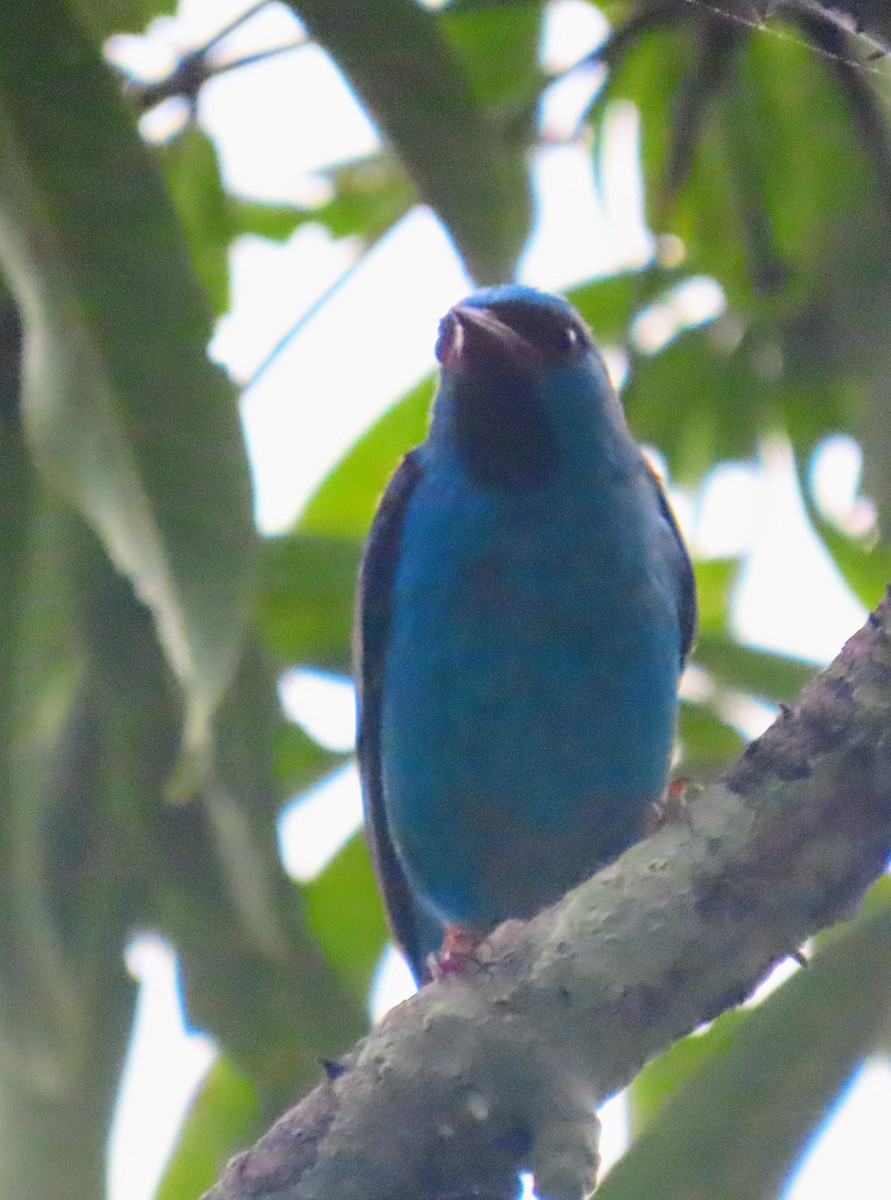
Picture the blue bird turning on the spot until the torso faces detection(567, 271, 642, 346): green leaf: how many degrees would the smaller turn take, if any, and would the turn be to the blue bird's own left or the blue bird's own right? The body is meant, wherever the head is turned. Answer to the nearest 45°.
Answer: approximately 180°

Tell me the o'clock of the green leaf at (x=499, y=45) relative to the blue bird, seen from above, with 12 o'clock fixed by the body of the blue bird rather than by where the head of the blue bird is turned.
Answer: The green leaf is roughly at 6 o'clock from the blue bird.

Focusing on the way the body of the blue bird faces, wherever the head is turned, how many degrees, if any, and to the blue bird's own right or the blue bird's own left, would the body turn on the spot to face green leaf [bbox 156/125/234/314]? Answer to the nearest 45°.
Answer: approximately 135° to the blue bird's own right

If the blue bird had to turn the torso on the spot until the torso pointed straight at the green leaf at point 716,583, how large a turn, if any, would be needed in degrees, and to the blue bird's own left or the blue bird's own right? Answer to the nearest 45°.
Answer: approximately 135° to the blue bird's own left

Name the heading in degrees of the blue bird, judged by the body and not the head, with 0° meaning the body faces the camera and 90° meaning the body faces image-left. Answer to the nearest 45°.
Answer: approximately 0°
